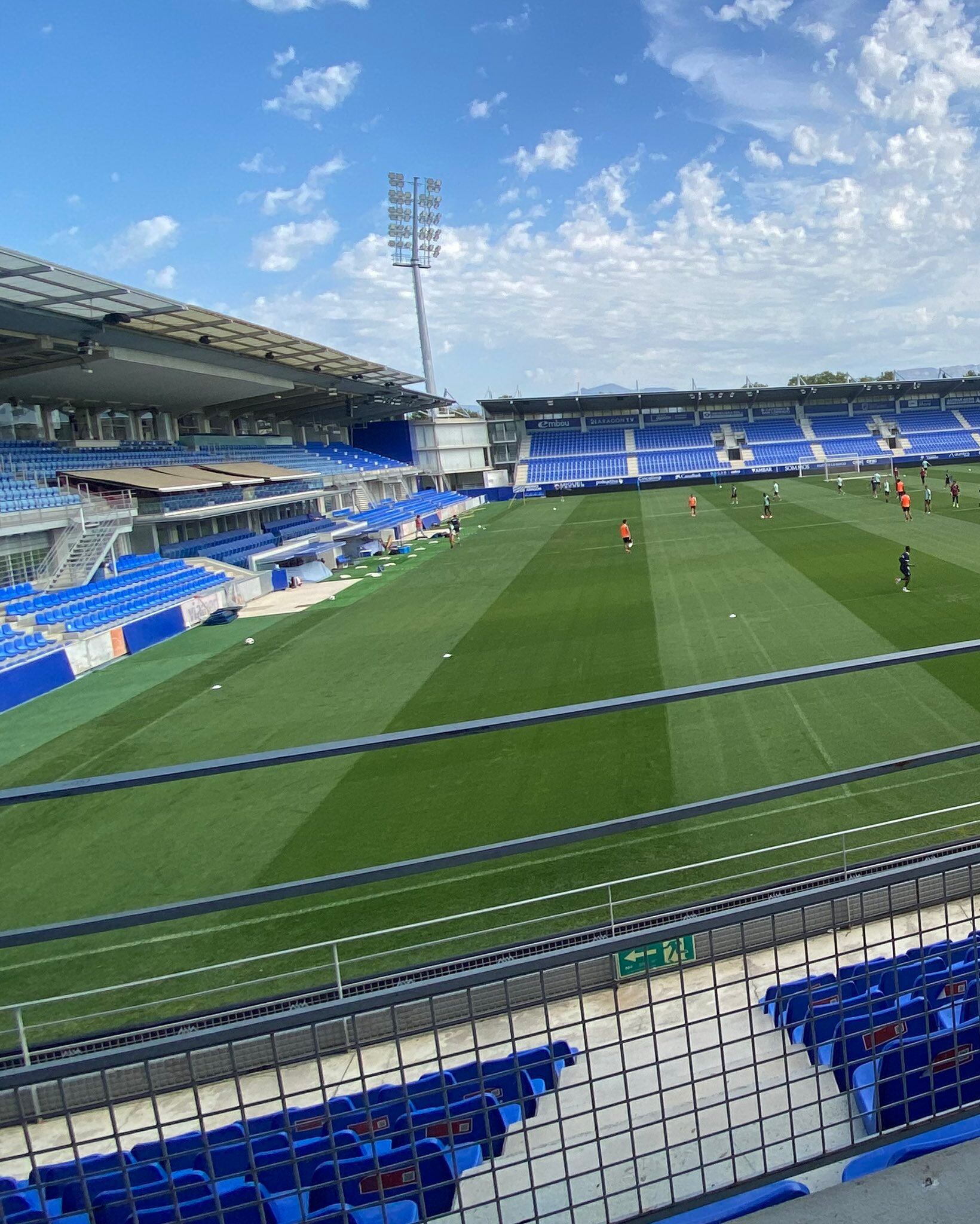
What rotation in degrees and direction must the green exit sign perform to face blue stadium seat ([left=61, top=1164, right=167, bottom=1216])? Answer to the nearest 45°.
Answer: approximately 90° to its right

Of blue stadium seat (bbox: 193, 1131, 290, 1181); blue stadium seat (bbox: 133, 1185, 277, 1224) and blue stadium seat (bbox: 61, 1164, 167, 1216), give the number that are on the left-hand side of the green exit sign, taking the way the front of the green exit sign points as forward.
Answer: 0

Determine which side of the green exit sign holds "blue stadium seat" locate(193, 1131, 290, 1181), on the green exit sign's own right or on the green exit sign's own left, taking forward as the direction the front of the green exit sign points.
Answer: on the green exit sign's own right

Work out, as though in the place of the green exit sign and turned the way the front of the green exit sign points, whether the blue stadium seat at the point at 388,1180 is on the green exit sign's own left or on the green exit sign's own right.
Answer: on the green exit sign's own right

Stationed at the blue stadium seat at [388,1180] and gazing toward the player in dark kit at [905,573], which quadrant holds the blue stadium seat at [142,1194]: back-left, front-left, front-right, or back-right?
back-left

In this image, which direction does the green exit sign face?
toward the camera
